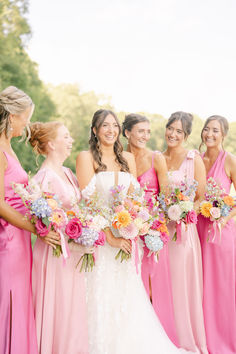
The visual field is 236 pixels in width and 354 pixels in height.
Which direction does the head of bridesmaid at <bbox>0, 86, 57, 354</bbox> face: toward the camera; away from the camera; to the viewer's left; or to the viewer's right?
to the viewer's right

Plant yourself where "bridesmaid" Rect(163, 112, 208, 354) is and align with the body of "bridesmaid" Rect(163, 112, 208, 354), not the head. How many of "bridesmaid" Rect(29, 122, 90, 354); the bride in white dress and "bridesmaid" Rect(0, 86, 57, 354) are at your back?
0

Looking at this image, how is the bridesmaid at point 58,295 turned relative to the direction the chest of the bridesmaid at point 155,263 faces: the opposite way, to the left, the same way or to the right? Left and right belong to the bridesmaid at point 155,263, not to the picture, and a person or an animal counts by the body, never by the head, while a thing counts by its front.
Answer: to the left

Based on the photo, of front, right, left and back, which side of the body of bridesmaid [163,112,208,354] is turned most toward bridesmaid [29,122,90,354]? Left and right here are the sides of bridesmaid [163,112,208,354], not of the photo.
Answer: front

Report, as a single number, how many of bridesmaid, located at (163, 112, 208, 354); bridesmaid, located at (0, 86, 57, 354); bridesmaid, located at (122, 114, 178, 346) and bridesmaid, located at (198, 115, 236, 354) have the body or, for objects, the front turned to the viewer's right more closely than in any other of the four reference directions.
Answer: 1

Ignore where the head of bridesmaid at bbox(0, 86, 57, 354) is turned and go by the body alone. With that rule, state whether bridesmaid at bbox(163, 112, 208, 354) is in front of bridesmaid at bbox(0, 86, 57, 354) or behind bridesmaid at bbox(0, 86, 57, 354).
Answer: in front

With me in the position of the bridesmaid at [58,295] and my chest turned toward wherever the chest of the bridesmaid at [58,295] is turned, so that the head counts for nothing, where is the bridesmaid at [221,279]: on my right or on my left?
on my left

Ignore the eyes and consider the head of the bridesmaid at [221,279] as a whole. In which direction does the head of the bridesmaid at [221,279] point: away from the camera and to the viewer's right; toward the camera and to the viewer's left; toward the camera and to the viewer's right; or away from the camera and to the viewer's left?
toward the camera and to the viewer's left

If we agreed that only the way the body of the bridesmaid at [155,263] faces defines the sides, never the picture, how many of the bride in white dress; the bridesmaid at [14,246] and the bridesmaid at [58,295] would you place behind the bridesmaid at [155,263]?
0

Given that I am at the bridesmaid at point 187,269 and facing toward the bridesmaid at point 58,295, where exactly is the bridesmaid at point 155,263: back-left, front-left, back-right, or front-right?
front-right

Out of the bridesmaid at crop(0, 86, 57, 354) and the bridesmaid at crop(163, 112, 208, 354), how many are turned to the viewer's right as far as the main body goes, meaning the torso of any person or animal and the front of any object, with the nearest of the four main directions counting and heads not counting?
1

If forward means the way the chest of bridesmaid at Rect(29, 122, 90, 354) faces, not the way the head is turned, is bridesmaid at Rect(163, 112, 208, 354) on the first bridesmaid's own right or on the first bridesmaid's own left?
on the first bridesmaid's own left
